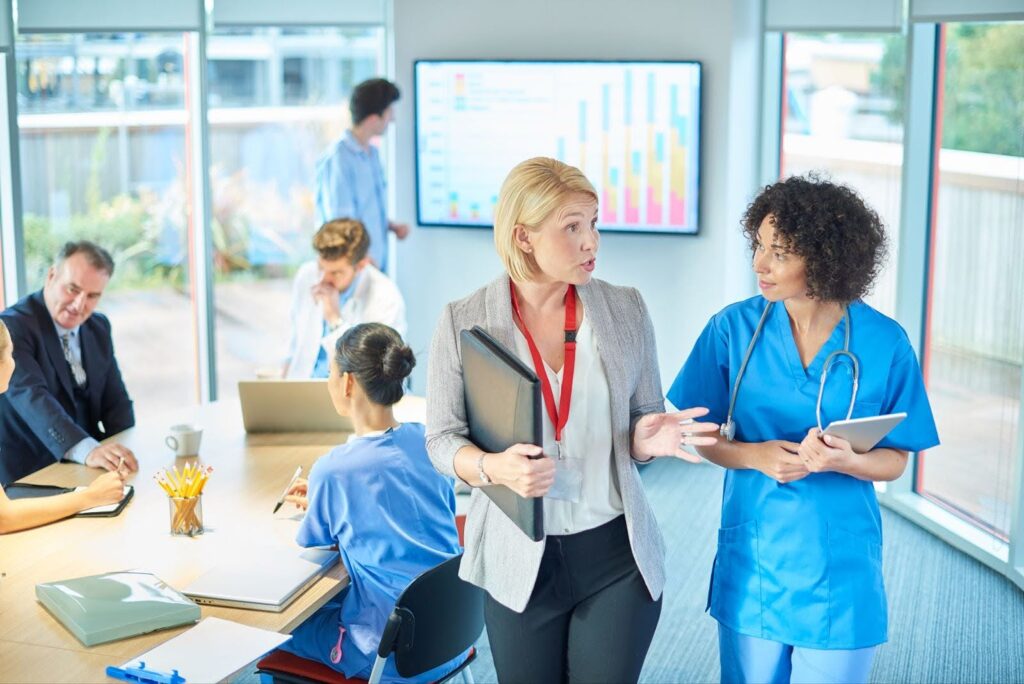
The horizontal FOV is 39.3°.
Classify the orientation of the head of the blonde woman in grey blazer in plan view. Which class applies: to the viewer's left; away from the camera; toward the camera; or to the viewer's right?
to the viewer's right

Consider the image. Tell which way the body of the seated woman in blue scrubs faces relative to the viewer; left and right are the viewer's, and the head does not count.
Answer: facing away from the viewer and to the left of the viewer

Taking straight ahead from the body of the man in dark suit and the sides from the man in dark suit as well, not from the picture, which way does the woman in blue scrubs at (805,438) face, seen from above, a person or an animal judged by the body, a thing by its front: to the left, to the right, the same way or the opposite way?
to the right

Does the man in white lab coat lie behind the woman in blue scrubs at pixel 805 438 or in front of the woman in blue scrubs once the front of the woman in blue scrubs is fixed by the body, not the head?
behind

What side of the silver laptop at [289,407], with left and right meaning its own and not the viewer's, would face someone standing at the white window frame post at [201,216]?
front

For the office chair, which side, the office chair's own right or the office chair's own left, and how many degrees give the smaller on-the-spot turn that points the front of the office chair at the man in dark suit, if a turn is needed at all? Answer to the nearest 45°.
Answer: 0° — it already faces them

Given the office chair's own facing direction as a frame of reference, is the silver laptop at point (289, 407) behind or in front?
in front

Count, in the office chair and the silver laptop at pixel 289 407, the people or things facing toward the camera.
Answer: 0

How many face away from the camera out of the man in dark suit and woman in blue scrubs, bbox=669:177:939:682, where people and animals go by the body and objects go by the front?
0

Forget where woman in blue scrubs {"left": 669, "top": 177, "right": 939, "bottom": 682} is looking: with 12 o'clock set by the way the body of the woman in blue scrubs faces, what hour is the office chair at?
The office chair is roughly at 3 o'clock from the woman in blue scrubs.

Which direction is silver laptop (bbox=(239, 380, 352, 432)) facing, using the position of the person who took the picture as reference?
facing away from the viewer

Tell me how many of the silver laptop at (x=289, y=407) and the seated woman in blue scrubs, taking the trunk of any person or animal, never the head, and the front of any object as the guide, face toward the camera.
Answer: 0

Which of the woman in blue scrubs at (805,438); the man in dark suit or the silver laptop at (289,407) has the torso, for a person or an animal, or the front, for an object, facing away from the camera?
the silver laptop

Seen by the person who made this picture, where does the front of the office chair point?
facing away from the viewer and to the left of the viewer

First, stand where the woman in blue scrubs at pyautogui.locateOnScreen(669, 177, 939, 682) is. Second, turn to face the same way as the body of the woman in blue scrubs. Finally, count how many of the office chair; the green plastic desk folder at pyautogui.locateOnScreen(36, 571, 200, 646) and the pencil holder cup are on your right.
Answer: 3

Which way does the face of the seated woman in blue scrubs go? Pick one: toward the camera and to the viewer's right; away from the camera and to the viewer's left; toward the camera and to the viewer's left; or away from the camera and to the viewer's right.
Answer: away from the camera and to the viewer's left

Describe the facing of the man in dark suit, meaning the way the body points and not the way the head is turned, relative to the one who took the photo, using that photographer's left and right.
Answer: facing the viewer and to the right of the viewer

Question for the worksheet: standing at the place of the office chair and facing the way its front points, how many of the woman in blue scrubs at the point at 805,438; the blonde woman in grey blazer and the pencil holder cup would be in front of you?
1
